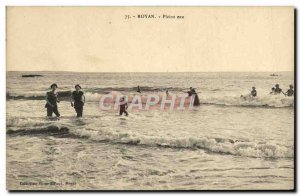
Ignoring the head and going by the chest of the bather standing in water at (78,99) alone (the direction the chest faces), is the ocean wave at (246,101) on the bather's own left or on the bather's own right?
on the bather's own left

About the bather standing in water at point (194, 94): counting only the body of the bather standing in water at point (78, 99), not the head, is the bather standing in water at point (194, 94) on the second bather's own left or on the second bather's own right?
on the second bather's own left

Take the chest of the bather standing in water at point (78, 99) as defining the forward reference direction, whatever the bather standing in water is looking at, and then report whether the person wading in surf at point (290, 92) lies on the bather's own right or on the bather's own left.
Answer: on the bather's own left

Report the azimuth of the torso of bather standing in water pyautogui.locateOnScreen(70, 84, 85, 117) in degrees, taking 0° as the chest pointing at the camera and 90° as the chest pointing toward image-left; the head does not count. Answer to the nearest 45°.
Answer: approximately 0°
